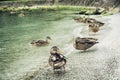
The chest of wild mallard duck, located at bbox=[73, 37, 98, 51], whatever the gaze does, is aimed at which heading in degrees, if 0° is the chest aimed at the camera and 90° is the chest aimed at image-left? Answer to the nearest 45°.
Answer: approximately 90°
